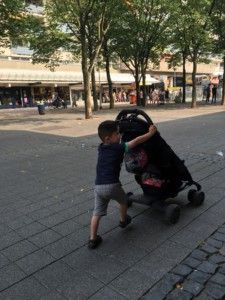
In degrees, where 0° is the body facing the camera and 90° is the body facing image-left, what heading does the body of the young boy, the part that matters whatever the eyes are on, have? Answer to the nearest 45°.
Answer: approximately 225°

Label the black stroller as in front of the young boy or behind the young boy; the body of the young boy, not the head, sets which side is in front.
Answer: in front

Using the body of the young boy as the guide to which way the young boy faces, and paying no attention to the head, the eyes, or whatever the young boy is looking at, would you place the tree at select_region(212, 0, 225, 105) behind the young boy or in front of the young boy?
in front

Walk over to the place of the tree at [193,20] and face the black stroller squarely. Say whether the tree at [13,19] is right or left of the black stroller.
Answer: right

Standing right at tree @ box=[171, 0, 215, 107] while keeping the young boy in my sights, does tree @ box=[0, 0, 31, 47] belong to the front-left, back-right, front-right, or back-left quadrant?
front-right

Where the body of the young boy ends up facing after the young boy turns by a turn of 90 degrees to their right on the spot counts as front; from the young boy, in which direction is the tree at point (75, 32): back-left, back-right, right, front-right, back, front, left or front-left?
back-left

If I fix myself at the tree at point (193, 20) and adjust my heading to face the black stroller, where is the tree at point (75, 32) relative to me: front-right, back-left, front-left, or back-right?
front-right

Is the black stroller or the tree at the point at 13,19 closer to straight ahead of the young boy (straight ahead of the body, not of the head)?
the black stroller

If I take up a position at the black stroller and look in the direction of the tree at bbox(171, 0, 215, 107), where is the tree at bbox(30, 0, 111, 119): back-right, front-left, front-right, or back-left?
front-left
